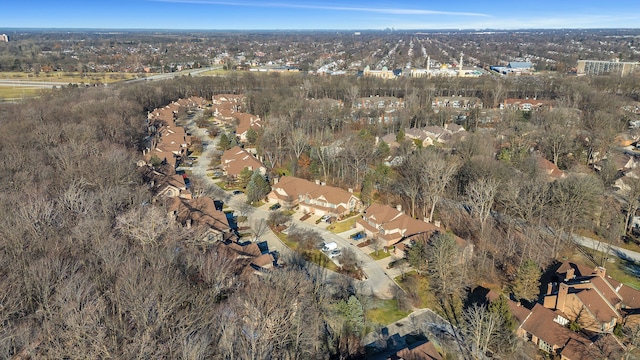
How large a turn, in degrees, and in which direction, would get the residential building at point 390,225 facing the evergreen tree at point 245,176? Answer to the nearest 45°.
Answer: approximately 90° to its right

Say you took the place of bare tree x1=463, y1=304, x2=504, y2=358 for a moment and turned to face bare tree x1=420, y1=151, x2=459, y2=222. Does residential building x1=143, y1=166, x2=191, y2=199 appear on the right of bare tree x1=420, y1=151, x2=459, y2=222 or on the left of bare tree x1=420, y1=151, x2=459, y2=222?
left

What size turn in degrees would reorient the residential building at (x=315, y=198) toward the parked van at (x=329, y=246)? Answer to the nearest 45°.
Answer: approximately 45° to its left

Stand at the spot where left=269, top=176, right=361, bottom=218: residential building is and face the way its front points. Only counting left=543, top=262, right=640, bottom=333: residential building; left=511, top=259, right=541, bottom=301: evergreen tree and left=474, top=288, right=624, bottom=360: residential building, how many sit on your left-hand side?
3

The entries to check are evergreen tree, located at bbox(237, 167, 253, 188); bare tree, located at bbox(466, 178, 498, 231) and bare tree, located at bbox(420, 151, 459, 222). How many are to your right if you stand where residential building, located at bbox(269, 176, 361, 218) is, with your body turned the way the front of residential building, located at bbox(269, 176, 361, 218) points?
1

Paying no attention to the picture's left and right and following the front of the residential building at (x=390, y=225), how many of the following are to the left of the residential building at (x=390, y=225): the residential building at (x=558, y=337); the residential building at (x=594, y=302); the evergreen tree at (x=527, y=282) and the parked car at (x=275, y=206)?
3

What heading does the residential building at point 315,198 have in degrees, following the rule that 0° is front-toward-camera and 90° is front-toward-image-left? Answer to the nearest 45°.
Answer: approximately 45°
